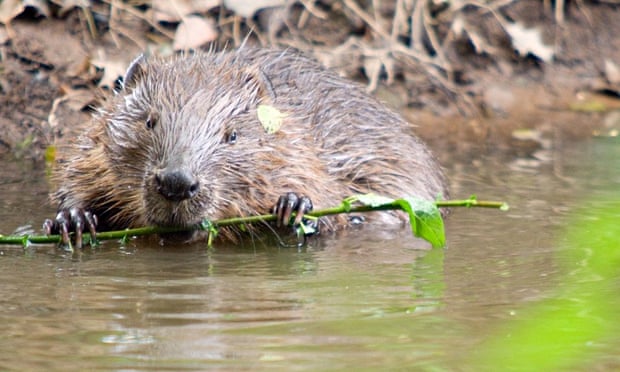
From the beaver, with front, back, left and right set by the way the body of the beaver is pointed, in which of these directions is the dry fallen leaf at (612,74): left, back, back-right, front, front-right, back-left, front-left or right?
back

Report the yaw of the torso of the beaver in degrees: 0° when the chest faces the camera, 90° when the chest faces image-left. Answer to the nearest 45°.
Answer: approximately 45°

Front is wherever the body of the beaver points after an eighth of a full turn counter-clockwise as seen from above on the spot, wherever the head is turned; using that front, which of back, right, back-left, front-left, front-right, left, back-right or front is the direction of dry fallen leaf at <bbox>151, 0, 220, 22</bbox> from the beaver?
back

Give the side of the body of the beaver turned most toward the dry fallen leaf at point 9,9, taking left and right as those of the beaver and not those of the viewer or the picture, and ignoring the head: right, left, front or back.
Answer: right

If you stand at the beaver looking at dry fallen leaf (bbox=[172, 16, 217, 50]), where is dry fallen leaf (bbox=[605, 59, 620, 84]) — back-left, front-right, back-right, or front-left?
front-right

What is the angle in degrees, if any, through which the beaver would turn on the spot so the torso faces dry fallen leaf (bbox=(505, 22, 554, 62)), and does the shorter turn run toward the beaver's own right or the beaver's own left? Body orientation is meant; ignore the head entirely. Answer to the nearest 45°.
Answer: approximately 180°

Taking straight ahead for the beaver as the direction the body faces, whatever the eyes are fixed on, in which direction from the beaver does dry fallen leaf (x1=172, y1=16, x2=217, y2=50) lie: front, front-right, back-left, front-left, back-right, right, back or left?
back-right

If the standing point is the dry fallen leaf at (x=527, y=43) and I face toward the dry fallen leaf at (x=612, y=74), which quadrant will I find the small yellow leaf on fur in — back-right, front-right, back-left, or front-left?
back-right

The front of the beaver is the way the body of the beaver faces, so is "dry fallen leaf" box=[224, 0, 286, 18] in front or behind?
behind
